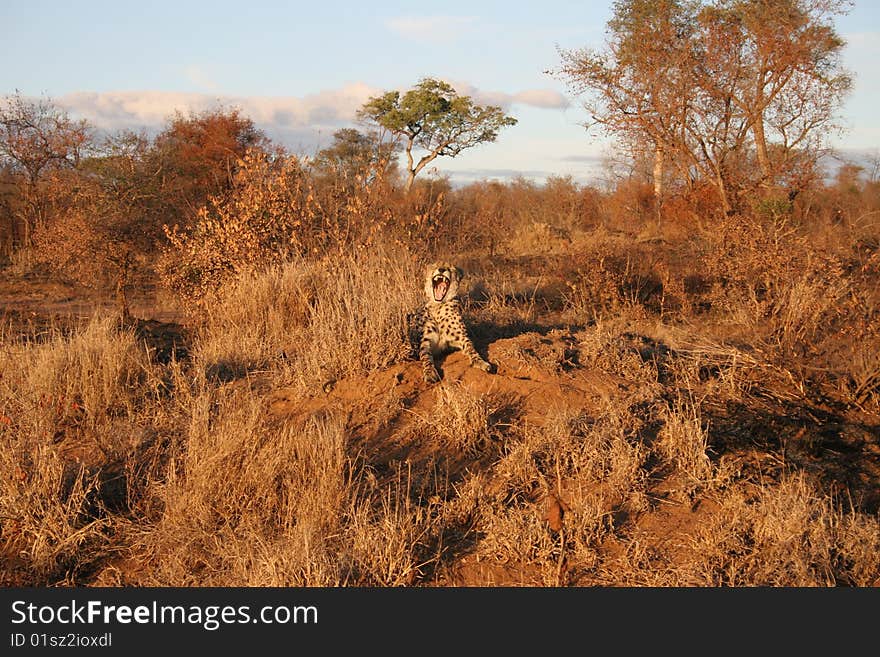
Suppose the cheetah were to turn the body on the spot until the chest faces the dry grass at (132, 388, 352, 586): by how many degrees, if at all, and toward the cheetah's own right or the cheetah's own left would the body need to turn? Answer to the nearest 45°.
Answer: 0° — it already faces it

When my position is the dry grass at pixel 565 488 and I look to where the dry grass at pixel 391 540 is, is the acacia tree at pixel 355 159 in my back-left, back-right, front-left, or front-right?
back-right

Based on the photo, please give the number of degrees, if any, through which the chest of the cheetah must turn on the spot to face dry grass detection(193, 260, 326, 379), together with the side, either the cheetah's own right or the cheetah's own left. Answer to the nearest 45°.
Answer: approximately 135° to the cheetah's own right

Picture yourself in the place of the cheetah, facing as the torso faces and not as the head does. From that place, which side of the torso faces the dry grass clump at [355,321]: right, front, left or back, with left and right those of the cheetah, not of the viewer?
right

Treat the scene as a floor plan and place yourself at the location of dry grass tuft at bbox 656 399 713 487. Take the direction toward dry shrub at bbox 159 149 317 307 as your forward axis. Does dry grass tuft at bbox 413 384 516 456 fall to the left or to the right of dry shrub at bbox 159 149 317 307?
left

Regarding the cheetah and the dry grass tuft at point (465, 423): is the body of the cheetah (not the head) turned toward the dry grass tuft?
yes

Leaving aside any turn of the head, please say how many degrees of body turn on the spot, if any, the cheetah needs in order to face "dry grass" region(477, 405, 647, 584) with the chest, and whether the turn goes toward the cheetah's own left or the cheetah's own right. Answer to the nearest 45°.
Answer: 0° — it already faces it

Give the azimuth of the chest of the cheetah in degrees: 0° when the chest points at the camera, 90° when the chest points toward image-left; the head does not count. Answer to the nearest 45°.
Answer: approximately 0°

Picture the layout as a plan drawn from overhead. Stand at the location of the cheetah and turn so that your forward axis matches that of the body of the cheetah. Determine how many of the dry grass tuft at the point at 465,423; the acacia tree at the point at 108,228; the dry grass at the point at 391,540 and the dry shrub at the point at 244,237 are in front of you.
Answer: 2

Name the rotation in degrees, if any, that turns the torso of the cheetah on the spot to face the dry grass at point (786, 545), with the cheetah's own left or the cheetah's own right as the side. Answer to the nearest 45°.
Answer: approximately 45° to the cheetah's own left
